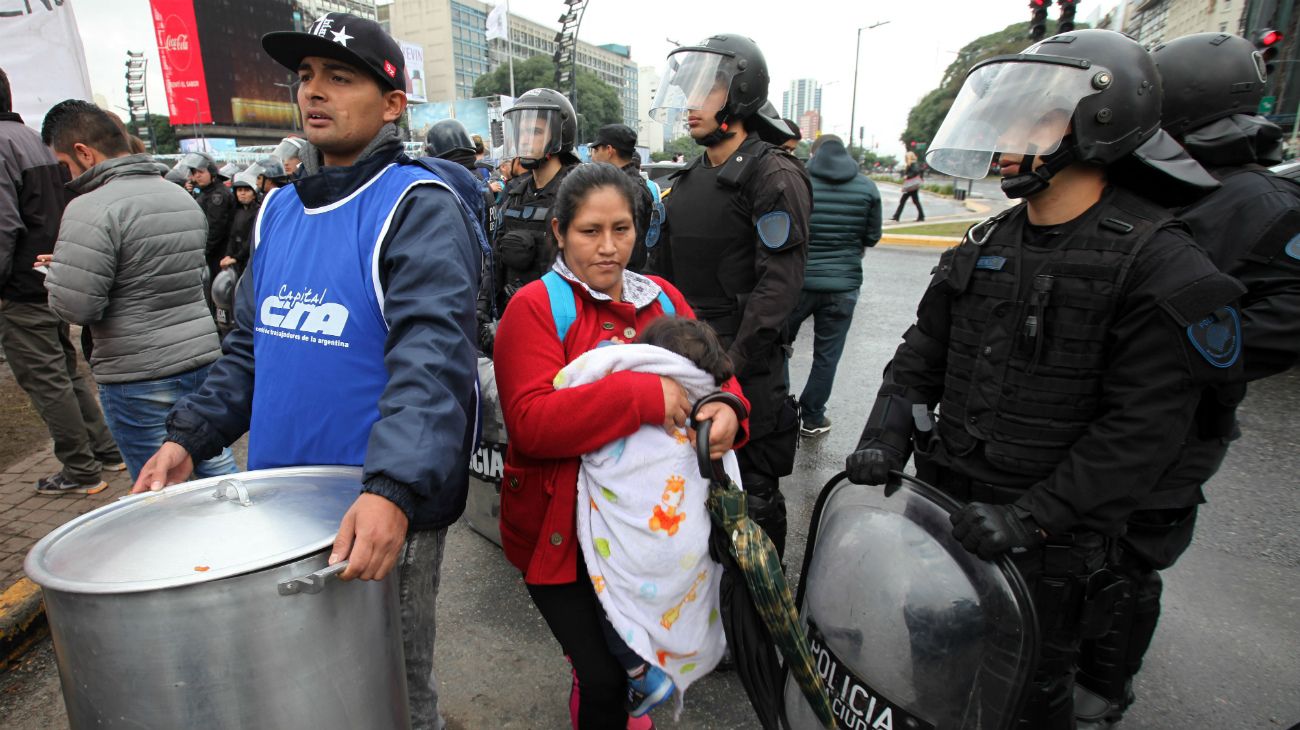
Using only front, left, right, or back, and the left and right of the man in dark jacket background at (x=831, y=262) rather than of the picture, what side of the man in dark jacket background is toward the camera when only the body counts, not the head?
back

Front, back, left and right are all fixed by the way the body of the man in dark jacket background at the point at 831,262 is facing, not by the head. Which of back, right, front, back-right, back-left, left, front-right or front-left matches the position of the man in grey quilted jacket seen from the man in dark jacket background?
back-left

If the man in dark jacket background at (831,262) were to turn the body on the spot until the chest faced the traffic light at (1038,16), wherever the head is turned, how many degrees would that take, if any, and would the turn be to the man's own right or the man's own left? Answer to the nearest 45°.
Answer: approximately 45° to the man's own right

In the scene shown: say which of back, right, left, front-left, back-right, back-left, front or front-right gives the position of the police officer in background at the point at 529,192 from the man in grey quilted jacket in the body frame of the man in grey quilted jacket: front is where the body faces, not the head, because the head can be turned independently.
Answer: back-right

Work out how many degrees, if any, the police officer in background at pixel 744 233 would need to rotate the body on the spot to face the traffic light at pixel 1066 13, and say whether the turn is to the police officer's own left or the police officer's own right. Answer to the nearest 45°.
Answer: approximately 180°

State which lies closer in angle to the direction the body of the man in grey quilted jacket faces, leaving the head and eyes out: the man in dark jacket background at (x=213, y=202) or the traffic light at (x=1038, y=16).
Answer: the man in dark jacket background

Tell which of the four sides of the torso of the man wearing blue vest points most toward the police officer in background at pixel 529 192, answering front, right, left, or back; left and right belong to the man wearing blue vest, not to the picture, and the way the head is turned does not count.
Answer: back

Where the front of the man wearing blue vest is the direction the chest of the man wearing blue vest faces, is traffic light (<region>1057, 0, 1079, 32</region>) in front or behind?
behind

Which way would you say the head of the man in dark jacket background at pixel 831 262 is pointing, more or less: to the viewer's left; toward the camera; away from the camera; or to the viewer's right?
away from the camera
